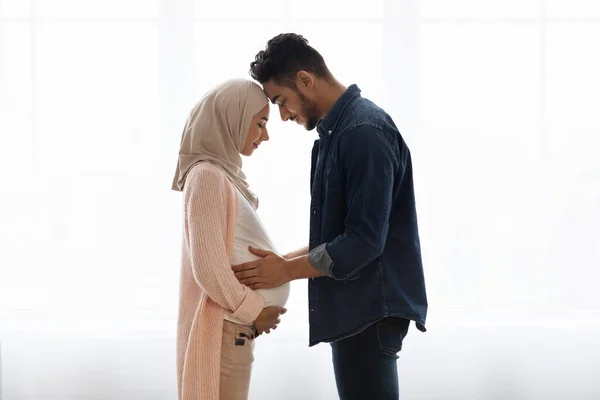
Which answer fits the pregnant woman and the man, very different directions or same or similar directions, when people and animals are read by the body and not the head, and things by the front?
very different directions

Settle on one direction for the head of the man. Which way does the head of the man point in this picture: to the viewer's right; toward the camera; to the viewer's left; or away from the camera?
to the viewer's left

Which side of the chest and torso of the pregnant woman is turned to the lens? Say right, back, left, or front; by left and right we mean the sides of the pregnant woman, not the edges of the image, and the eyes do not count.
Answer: right

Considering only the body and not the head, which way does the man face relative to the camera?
to the viewer's left

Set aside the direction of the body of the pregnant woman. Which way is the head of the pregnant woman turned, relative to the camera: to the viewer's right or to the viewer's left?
to the viewer's right

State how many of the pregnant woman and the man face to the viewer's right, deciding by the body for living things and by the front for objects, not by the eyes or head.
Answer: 1
